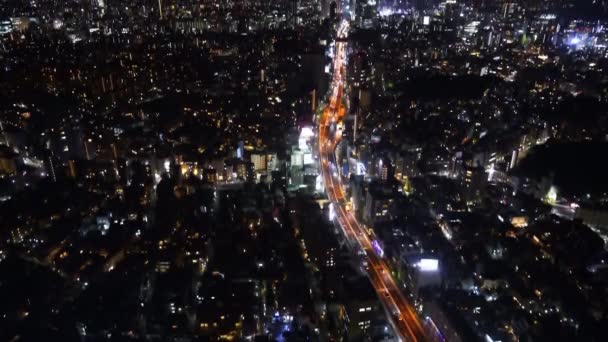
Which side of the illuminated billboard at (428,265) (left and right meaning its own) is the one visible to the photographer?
front
